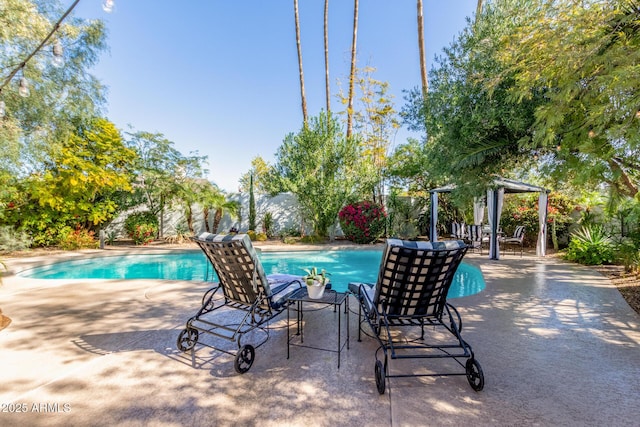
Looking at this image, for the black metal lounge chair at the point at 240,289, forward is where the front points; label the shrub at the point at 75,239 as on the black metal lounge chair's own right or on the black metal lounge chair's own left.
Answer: on the black metal lounge chair's own left

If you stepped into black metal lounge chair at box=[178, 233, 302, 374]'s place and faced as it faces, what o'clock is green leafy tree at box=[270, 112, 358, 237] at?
The green leafy tree is roughly at 11 o'clock from the black metal lounge chair.

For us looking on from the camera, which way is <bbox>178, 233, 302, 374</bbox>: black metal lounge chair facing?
facing away from the viewer and to the right of the viewer

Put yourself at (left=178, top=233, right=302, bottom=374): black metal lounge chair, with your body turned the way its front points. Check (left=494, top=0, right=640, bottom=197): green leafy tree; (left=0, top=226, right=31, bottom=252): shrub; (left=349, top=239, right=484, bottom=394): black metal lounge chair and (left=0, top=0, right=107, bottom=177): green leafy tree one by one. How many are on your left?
2

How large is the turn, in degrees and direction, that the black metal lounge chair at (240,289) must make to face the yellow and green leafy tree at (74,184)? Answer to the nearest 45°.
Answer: approximately 90° to its left

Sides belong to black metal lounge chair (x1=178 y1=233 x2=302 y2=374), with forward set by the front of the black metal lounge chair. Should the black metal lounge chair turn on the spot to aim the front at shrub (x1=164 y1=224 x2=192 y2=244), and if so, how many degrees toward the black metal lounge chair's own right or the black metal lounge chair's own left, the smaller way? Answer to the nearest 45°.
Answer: approximately 45° to the black metal lounge chair's own left

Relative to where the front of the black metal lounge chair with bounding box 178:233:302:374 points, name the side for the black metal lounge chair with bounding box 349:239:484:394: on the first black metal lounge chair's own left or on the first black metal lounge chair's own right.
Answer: on the first black metal lounge chair's own right

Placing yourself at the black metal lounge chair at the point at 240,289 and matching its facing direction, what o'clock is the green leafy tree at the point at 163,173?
The green leafy tree is roughly at 10 o'clock from the black metal lounge chair.

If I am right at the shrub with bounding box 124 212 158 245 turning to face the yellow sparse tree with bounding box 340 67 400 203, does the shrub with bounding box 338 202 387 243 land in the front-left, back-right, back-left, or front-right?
front-right

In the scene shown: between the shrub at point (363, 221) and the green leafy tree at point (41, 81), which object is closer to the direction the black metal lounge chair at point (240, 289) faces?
the shrub
